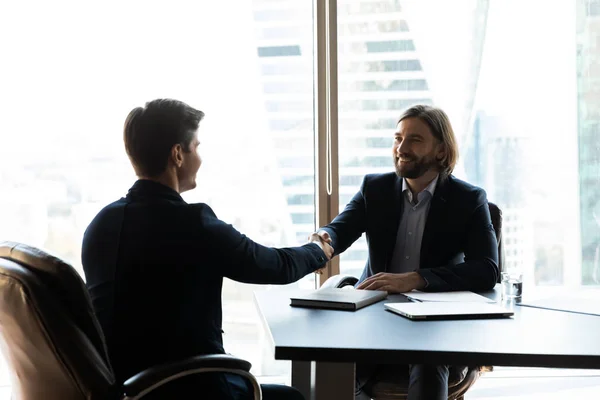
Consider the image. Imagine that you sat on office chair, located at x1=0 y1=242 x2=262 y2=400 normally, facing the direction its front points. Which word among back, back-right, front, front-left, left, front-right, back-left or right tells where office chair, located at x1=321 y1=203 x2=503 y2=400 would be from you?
front

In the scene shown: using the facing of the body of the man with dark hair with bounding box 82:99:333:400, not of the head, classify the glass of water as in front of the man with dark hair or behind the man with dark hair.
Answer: in front

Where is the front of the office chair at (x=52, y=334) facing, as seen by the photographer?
facing away from the viewer and to the right of the viewer

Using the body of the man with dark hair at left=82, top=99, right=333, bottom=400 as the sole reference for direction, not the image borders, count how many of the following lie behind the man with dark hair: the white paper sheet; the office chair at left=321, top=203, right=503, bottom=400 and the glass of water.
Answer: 0

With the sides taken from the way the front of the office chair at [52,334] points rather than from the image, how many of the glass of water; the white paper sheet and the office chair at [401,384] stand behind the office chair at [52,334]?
0

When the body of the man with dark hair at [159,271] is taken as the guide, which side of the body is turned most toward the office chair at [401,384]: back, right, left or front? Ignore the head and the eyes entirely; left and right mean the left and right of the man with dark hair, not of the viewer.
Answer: front

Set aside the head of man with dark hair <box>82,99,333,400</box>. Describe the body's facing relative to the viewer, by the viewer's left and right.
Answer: facing away from the viewer and to the right of the viewer

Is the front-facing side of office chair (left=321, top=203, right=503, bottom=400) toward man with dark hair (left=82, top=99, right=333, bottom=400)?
yes

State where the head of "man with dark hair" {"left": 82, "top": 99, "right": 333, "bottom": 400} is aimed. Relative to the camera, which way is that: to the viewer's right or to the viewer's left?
to the viewer's right

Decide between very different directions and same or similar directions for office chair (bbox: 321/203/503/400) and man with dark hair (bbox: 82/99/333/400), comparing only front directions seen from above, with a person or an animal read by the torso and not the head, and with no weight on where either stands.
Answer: very different directions

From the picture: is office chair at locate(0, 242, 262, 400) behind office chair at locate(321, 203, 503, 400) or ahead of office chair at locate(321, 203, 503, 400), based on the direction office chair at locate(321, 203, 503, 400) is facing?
ahead

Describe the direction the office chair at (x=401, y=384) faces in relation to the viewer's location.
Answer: facing the viewer and to the left of the viewer
